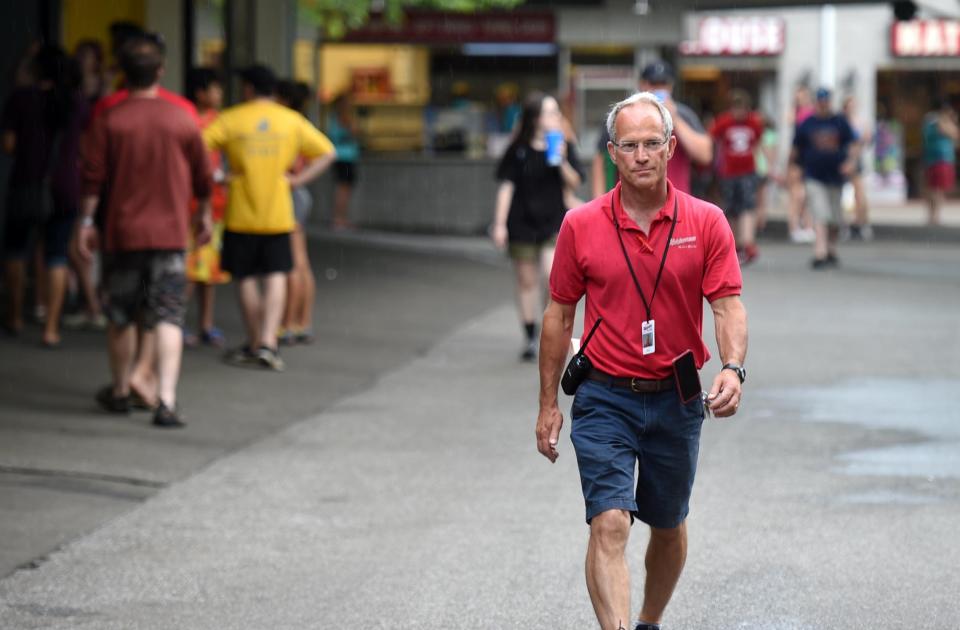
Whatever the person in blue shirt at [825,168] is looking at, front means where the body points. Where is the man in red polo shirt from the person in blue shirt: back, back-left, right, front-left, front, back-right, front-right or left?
front

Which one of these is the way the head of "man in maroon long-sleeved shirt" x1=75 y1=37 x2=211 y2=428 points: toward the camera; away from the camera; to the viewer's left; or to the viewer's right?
away from the camera

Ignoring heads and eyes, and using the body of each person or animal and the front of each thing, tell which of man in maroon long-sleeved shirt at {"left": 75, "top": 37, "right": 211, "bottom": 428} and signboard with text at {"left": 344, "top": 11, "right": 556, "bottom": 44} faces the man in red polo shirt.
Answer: the signboard with text

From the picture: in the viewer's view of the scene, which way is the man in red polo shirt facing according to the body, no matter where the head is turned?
toward the camera

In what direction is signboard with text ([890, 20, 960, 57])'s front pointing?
toward the camera

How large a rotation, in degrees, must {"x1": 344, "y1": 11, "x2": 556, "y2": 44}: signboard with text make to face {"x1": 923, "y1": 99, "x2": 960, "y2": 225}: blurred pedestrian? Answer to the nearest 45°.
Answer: approximately 45° to its left

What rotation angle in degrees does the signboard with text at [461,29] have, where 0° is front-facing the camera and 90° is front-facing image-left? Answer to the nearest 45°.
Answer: approximately 0°

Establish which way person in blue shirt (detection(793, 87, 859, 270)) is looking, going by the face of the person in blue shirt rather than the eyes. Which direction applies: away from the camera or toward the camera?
toward the camera

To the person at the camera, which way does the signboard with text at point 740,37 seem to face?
facing the viewer

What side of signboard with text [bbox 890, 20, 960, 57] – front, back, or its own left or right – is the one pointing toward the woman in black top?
front

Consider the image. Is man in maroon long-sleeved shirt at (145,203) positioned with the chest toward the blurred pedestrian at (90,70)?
yes

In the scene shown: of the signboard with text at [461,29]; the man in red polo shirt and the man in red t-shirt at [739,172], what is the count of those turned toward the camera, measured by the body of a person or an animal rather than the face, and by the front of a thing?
3
